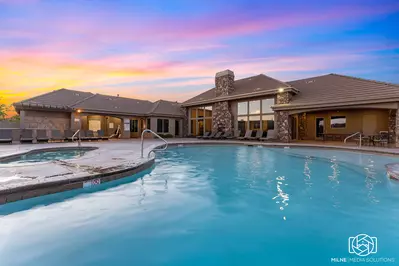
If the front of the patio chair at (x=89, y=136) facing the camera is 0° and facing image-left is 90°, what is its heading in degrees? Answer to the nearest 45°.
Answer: approximately 315°

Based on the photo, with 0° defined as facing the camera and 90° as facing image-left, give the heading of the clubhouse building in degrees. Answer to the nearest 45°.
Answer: approximately 0°

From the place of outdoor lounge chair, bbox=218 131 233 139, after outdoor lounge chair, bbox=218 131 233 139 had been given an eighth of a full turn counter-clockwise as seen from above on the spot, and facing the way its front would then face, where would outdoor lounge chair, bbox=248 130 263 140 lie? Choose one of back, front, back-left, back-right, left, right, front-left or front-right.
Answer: front-left

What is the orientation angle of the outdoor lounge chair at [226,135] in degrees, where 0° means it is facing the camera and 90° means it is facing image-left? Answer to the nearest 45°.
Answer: approximately 45°
